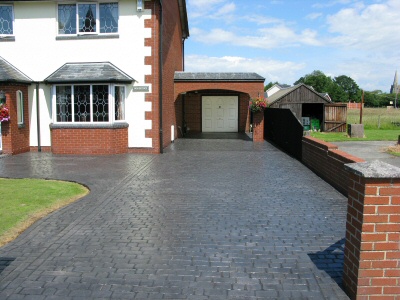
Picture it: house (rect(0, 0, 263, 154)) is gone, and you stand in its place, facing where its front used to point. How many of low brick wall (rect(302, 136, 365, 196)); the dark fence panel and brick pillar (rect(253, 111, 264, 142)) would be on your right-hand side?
0

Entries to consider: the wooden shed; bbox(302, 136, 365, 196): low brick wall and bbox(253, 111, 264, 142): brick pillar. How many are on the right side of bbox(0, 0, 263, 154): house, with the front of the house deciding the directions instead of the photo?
0

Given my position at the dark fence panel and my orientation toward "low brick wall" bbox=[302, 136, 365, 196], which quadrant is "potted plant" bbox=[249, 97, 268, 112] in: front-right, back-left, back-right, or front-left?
back-right

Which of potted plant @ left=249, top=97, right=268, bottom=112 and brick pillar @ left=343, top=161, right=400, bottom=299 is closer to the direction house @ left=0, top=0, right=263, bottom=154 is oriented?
the brick pillar

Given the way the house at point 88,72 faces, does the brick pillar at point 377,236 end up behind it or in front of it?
in front

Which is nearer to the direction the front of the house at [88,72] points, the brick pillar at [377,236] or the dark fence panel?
the brick pillar

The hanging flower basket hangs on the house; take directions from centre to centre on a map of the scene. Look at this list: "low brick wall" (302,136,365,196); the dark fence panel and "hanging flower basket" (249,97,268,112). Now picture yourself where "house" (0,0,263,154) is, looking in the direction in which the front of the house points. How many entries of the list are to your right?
0

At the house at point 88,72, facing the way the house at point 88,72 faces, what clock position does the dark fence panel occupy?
The dark fence panel is roughly at 9 o'clock from the house.

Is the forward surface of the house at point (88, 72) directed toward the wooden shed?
no

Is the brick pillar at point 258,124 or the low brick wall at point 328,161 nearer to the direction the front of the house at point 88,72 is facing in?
the low brick wall

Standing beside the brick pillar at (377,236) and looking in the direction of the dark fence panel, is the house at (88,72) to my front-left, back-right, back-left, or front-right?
front-left

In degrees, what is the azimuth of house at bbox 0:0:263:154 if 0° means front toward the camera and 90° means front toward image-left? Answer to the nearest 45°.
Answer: approximately 0°
